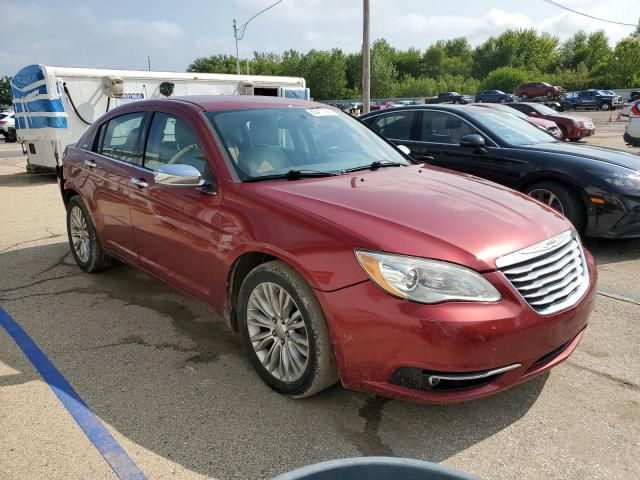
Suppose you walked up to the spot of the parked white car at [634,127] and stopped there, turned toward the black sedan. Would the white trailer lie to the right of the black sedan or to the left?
right

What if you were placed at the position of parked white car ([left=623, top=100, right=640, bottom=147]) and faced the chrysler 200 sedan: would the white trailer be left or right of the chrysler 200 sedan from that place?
right

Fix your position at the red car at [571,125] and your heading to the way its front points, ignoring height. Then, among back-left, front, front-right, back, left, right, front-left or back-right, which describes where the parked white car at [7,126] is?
back-right

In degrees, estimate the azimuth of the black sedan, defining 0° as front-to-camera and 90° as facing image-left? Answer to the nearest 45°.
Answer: approximately 315°

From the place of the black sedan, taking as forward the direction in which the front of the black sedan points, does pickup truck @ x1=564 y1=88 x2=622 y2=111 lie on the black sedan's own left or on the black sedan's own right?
on the black sedan's own left

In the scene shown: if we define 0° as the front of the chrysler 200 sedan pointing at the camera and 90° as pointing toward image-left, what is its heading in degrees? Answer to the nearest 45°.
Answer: approximately 315°

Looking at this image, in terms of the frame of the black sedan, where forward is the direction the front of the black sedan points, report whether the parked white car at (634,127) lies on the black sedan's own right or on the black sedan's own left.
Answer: on the black sedan's own left

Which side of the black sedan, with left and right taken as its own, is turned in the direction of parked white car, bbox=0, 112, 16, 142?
back

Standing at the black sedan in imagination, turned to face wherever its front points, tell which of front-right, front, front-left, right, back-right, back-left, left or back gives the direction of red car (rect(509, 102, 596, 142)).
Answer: back-left
